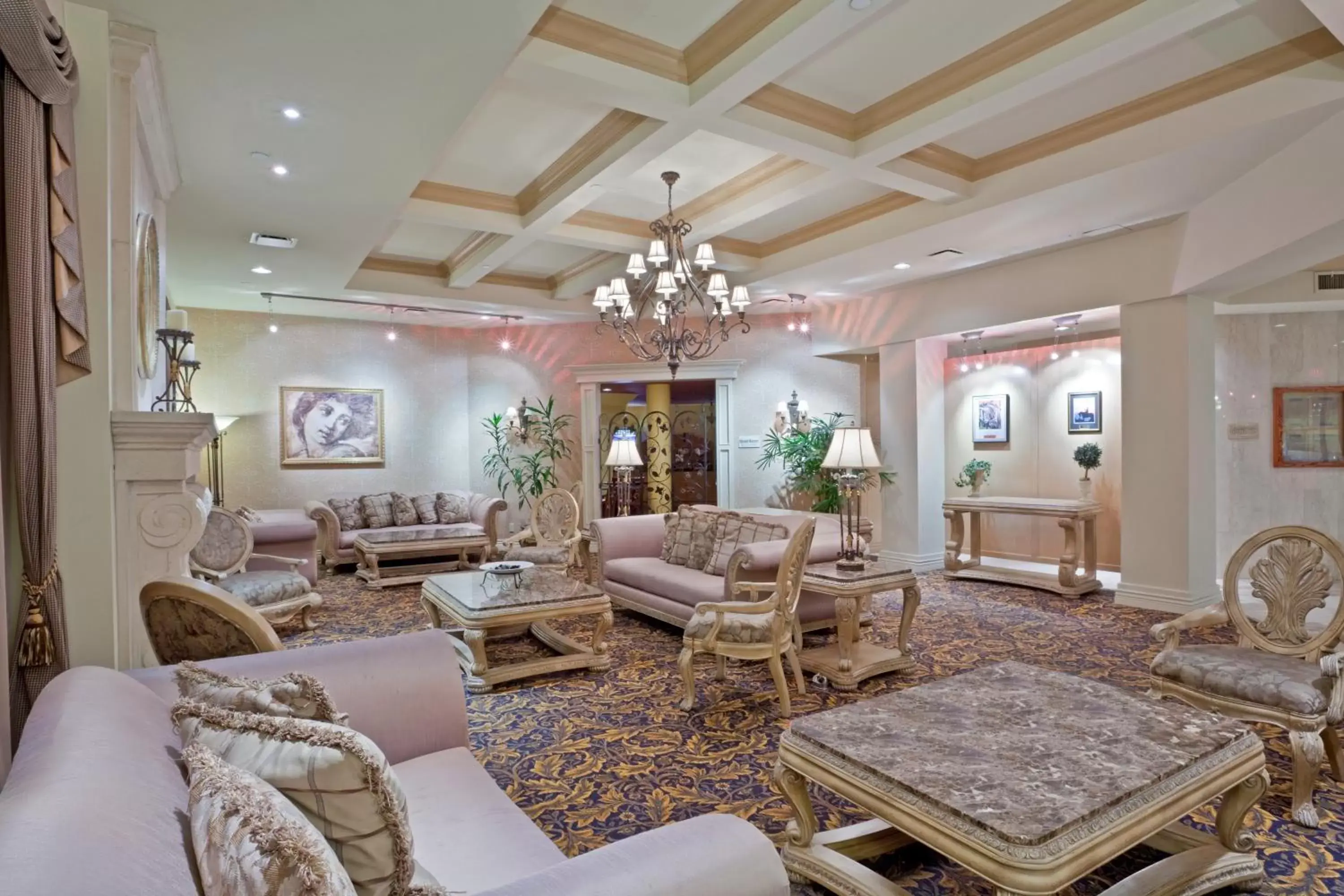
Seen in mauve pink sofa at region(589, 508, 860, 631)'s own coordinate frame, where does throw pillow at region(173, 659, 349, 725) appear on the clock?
The throw pillow is roughly at 11 o'clock from the mauve pink sofa.

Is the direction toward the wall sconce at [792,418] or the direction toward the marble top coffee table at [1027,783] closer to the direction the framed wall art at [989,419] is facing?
the marble top coffee table

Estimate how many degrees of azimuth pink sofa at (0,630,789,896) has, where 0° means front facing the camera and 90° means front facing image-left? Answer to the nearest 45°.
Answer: approximately 270°

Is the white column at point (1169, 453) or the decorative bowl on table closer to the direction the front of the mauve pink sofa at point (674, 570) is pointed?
the decorative bowl on table

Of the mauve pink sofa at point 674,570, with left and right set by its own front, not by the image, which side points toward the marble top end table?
left

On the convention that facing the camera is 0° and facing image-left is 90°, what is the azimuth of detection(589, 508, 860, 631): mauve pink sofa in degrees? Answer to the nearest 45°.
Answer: approximately 45°

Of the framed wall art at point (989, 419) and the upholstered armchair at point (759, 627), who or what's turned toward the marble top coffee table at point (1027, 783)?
the framed wall art

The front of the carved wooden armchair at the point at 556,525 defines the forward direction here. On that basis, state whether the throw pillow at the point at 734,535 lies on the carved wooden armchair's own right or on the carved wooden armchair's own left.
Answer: on the carved wooden armchair's own left

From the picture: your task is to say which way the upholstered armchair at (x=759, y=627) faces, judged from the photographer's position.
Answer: facing to the left of the viewer
